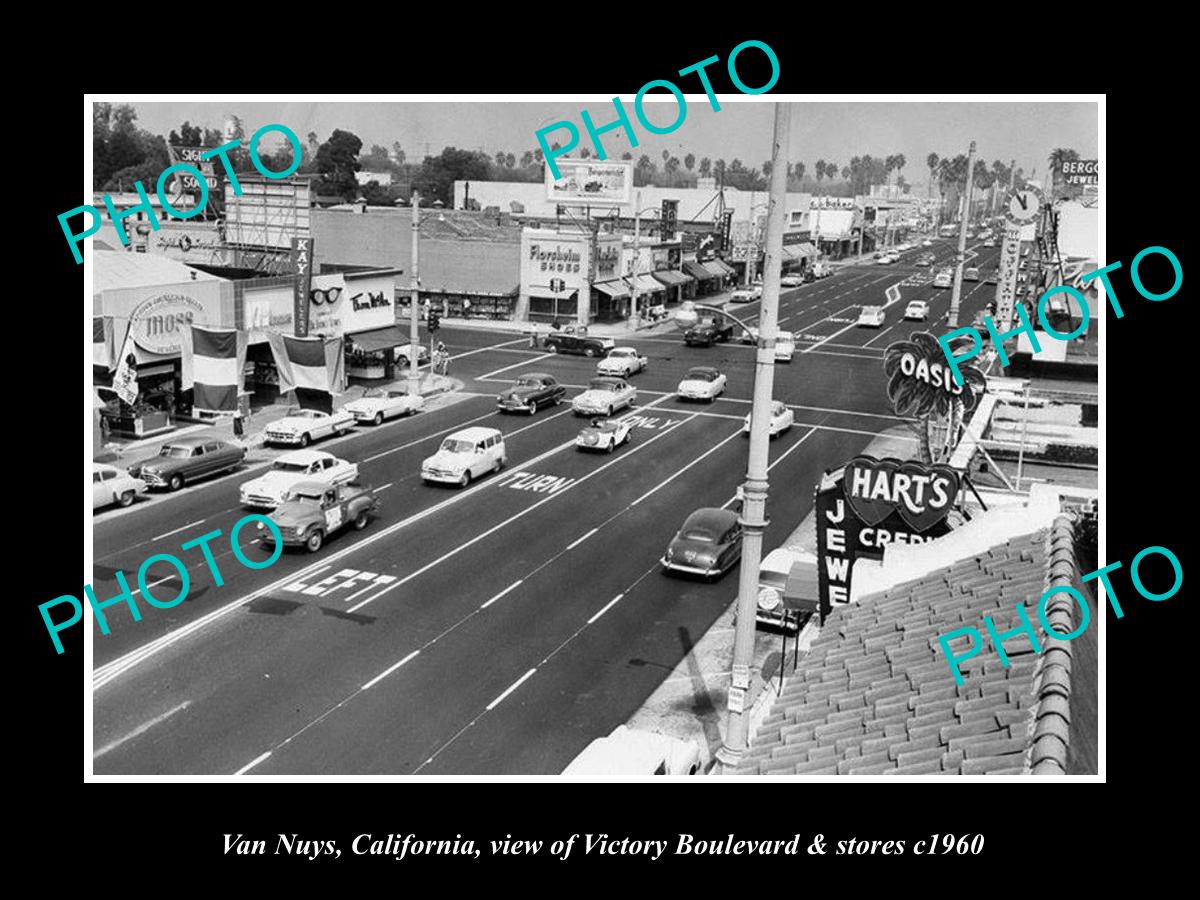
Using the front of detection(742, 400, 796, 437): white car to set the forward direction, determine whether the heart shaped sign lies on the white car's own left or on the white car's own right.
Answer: on the white car's own right

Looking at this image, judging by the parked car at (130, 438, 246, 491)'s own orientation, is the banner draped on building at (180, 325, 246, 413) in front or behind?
behind

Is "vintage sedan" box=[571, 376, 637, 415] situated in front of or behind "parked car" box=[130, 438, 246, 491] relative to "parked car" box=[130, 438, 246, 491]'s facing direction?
behind

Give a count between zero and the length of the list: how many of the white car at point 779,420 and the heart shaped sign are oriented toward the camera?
1

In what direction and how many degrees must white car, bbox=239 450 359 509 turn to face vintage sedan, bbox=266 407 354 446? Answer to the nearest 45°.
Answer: approximately 135° to its right
